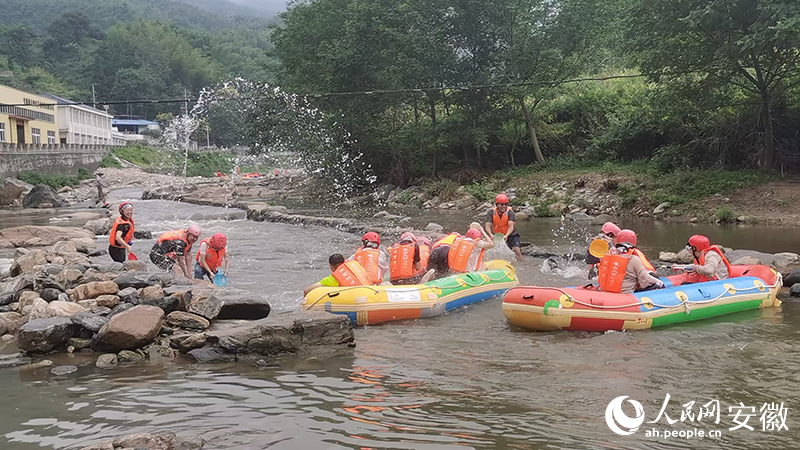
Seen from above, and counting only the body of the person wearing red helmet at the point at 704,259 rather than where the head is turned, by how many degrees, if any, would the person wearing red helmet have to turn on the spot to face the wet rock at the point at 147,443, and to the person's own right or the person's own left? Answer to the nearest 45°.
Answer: approximately 45° to the person's own left

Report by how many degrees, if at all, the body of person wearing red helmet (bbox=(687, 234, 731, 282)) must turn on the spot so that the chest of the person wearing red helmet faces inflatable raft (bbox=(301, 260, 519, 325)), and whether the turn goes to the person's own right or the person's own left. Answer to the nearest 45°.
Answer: approximately 45° to the person's own left

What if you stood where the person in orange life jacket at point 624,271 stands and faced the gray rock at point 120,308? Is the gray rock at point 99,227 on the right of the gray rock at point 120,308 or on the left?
right

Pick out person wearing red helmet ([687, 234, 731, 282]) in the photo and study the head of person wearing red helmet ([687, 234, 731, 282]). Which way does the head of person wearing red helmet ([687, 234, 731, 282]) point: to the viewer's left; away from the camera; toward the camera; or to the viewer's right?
to the viewer's left

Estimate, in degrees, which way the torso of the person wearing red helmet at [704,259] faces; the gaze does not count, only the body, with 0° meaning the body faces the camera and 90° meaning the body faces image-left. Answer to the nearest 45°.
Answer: approximately 90°

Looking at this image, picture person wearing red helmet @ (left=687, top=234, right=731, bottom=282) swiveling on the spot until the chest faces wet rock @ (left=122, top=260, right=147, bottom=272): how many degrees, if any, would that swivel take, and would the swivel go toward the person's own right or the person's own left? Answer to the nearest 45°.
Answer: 0° — they already face it

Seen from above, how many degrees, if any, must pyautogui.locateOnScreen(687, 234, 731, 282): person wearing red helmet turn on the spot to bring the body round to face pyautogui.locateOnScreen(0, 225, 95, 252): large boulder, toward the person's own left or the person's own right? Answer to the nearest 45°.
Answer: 0° — they already face it

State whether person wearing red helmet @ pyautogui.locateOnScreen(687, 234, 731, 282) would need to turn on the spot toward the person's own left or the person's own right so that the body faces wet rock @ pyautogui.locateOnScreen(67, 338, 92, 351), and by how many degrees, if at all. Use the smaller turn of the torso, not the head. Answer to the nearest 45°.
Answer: approximately 45° to the person's own left

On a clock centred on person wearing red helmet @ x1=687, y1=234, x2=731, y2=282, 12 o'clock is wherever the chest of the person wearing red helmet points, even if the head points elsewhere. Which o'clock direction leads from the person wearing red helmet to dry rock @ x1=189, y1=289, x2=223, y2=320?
The dry rock is roughly at 11 o'clock from the person wearing red helmet.
